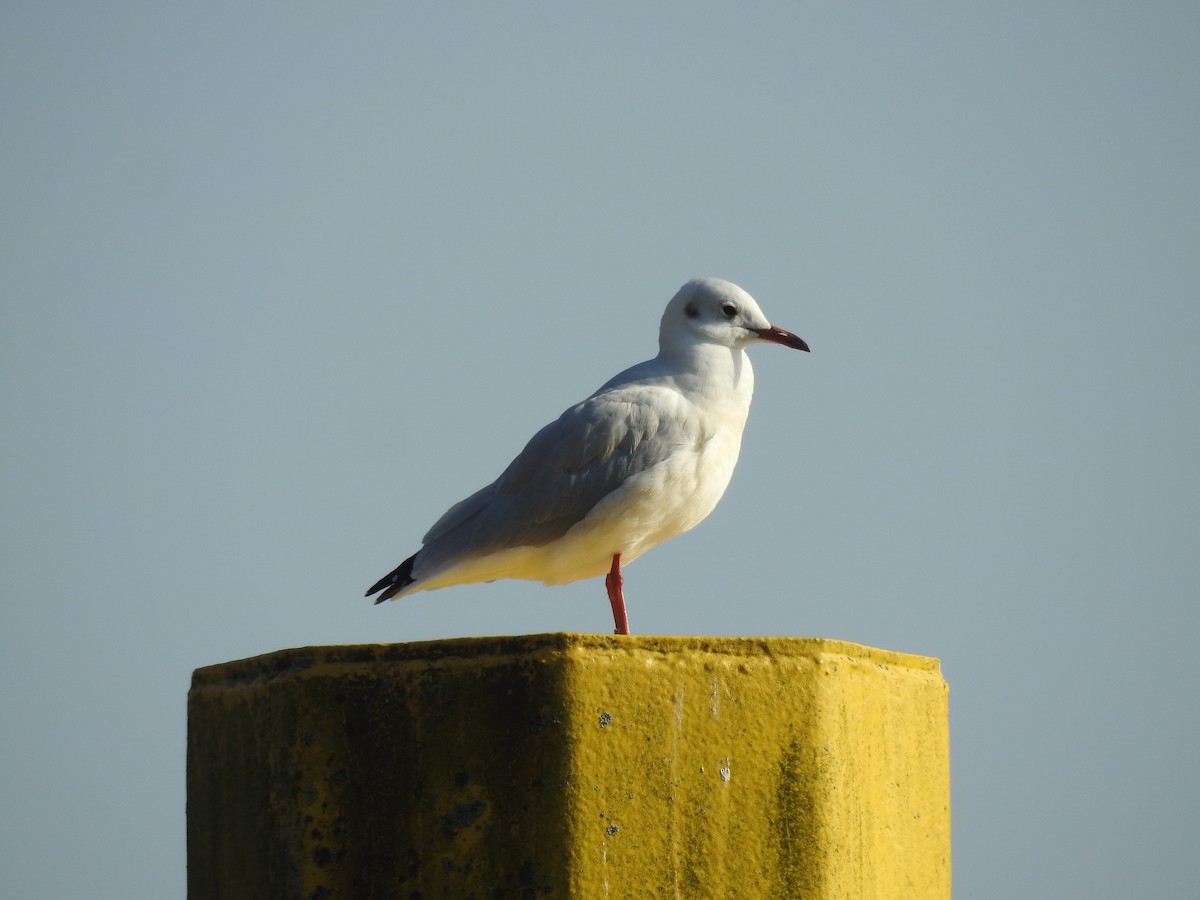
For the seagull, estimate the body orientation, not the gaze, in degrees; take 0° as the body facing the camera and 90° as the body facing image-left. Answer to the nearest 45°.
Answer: approximately 270°
